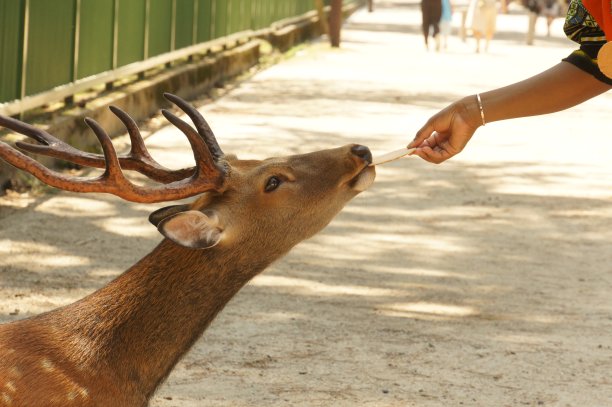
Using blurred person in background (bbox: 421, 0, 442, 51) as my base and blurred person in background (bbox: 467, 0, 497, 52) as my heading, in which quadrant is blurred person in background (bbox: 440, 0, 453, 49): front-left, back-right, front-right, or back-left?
front-left

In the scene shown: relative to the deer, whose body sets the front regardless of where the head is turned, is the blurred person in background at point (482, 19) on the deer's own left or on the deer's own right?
on the deer's own left

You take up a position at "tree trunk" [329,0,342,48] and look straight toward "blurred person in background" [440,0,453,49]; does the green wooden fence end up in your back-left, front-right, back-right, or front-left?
back-right

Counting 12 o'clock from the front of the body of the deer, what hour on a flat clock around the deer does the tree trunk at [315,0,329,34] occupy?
The tree trunk is roughly at 9 o'clock from the deer.

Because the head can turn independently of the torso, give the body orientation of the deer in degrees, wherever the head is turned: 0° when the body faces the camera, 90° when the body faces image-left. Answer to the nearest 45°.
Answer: approximately 270°

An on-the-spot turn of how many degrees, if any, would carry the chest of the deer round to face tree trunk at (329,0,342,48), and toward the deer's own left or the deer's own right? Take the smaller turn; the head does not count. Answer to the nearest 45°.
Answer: approximately 90° to the deer's own left

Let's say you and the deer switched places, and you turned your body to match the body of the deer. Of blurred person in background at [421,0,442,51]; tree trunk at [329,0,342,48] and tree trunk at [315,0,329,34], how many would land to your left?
3

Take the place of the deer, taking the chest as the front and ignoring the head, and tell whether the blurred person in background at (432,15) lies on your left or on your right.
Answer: on your left

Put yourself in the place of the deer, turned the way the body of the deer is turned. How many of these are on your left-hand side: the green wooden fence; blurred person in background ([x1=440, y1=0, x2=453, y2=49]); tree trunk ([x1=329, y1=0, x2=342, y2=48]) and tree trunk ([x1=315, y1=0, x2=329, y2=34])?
4

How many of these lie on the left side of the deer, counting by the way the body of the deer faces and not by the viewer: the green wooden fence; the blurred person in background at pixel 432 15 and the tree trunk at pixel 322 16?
3
